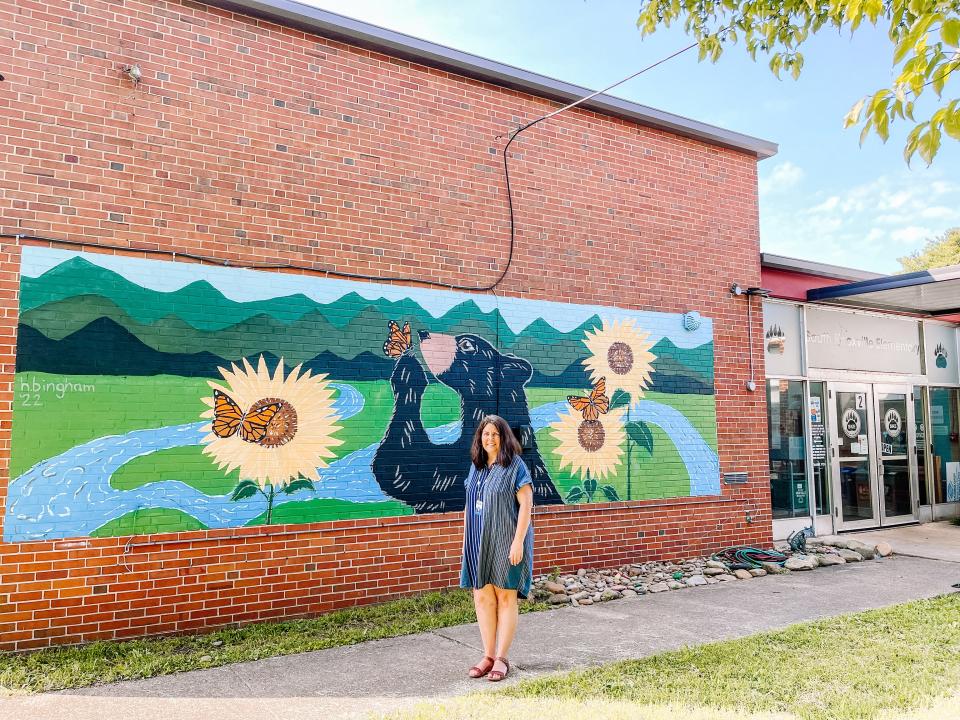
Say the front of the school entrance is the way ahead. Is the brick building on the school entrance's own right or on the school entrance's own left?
on the school entrance's own right

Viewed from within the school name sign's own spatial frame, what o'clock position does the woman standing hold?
The woman standing is roughly at 2 o'clock from the school name sign.

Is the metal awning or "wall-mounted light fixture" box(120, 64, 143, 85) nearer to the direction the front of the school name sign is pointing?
the metal awning

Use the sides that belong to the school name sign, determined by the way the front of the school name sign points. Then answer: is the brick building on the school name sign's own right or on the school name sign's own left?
on the school name sign's own right

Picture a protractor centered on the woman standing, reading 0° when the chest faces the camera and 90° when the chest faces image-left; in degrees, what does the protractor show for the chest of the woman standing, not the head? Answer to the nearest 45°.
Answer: approximately 45°

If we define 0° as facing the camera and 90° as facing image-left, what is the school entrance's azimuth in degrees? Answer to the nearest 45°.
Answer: approximately 315°

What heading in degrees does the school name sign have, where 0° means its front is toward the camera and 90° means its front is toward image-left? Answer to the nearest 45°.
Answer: approximately 315°

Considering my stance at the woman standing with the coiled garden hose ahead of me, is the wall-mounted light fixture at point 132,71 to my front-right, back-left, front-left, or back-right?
back-left
